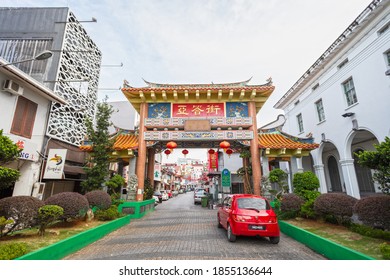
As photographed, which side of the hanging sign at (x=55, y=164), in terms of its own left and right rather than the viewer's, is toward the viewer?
front

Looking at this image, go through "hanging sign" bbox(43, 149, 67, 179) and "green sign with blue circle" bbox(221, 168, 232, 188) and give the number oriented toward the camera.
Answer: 2

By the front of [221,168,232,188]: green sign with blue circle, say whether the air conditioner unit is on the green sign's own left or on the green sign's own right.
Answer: on the green sign's own right

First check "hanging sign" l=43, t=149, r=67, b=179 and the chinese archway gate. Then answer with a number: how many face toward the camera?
2

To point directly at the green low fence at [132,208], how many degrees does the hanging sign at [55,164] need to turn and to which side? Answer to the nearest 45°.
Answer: approximately 45° to its left

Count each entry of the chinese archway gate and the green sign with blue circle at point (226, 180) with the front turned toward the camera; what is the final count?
2

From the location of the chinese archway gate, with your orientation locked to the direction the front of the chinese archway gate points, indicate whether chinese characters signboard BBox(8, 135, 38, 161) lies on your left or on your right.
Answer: on your right

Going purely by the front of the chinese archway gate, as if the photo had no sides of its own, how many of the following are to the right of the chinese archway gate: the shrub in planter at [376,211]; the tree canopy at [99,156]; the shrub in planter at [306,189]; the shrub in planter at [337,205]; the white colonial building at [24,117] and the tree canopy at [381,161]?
2

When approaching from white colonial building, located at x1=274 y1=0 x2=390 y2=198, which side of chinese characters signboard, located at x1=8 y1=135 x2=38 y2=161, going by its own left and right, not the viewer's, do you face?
front

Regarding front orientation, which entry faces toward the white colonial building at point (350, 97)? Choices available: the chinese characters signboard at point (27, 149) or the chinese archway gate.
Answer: the chinese characters signboard

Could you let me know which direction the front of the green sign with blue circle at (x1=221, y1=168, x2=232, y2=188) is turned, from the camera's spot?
facing the viewer

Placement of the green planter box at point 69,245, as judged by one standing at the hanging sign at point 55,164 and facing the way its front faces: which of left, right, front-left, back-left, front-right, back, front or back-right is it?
front

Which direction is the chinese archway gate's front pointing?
toward the camera
